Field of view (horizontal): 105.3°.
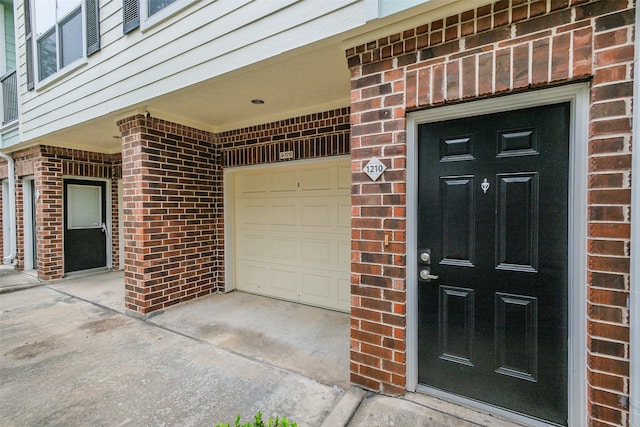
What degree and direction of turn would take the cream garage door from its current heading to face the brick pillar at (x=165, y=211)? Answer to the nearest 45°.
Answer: approximately 45° to its right

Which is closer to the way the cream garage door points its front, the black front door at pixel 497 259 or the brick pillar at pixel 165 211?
the brick pillar

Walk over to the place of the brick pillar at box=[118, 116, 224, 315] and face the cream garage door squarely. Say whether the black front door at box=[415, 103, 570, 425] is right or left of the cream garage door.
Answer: right

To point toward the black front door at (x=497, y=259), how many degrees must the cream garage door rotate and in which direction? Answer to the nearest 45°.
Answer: approximately 90° to its left

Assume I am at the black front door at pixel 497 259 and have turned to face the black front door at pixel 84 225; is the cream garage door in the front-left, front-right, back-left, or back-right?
front-right

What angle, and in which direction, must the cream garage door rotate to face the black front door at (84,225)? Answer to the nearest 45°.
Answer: approximately 90° to its right

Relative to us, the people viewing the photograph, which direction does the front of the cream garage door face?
facing the viewer and to the left of the viewer
